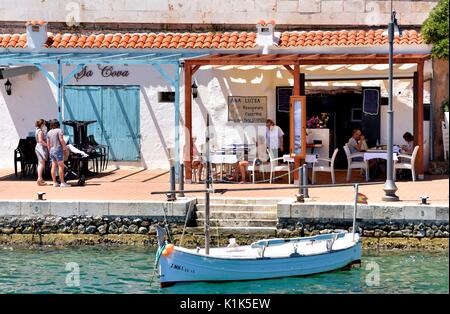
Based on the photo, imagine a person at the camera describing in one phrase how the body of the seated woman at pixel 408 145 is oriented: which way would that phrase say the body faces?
to the viewer's left

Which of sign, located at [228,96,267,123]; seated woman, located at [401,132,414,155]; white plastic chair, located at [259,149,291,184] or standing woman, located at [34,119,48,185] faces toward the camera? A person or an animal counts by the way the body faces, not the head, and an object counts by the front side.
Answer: the sign

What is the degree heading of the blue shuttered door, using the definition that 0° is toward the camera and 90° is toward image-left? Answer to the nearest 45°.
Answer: approximately 0°

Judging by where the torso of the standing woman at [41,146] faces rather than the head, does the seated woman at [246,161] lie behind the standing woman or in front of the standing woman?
in front

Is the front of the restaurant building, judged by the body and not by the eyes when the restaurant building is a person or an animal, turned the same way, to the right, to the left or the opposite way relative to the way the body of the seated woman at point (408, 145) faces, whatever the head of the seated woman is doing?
to the left

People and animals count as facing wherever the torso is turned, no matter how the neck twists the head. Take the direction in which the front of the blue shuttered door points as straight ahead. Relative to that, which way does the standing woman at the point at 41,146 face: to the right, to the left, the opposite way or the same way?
to the left
